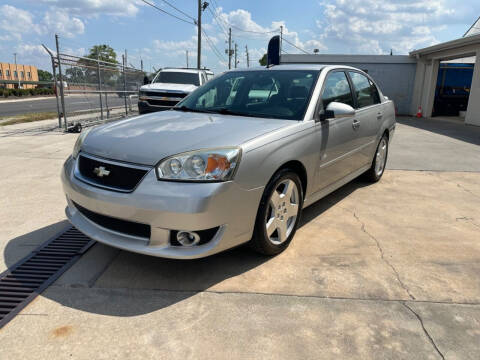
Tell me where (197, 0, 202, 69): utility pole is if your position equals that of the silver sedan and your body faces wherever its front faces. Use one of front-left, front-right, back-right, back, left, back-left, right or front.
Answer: back-right

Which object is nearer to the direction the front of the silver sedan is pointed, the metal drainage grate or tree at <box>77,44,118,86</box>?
the metal drainage grate

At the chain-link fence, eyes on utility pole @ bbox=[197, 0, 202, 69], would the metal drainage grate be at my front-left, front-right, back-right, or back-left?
back-right

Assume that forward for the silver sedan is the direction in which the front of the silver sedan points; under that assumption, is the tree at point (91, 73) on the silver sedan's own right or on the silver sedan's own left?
on the silver sedan's own right

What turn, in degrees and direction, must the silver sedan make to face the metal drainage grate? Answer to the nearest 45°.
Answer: approximately 45° to its right

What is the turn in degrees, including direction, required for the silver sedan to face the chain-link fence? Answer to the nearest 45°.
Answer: approximately 90° to its right

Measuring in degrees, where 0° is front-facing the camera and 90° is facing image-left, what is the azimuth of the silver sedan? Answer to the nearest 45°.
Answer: approximately 45°

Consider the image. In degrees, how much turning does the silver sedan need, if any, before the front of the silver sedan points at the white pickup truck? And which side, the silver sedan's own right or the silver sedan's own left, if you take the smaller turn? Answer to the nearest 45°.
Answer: approximately 135° to the silver sedan's own right
